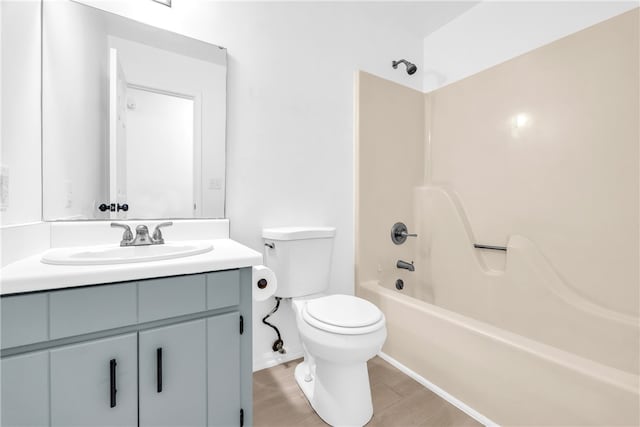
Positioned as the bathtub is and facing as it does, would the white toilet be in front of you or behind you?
in front

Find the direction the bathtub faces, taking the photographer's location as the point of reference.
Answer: facing the viewer and to the left of the viewer

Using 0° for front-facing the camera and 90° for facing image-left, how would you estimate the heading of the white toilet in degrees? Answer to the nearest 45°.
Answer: approximately 315°

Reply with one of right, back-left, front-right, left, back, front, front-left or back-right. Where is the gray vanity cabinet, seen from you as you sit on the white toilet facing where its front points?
right

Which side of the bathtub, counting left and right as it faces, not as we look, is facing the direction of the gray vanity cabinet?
front

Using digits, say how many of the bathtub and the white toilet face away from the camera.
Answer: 0
